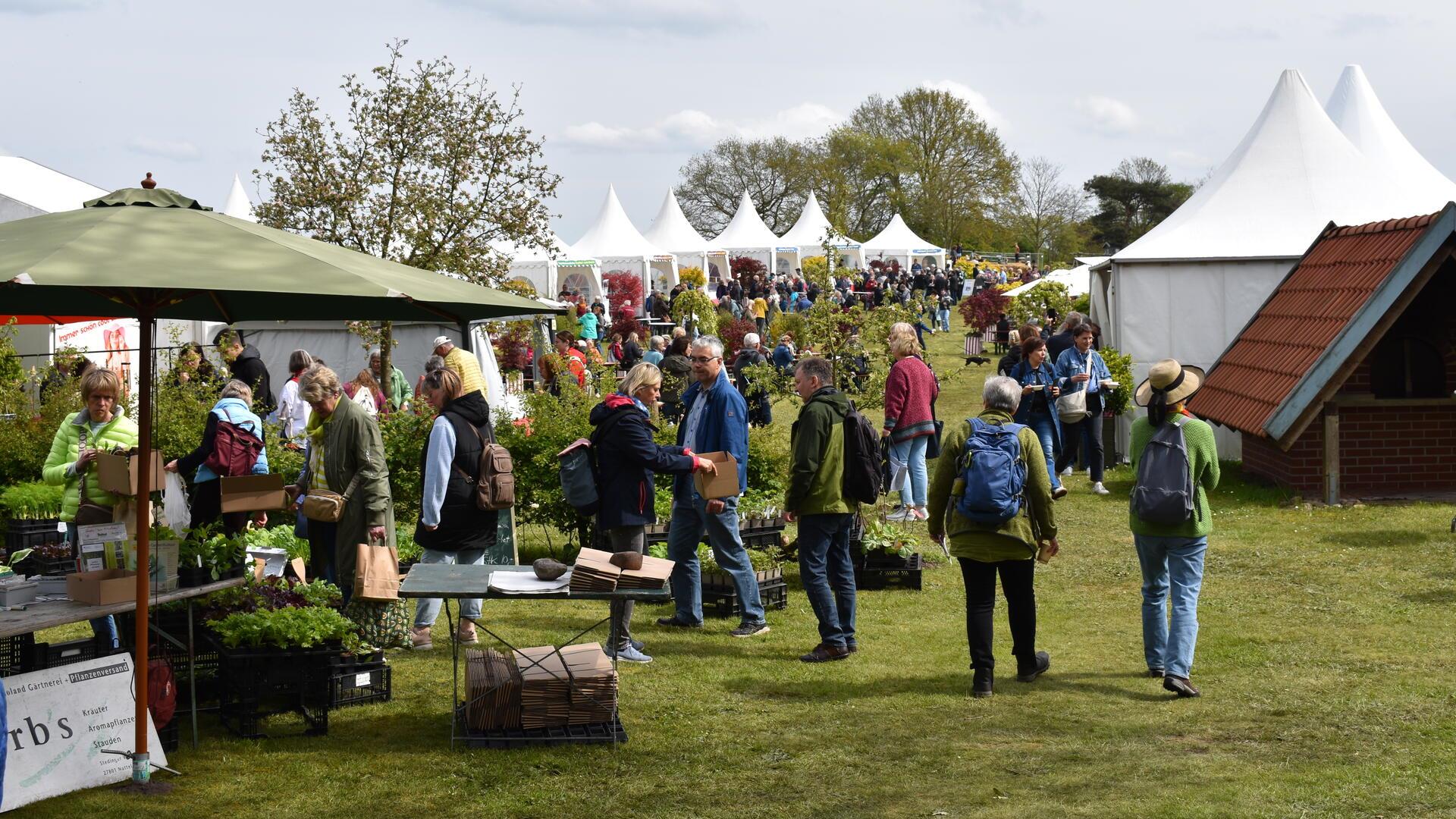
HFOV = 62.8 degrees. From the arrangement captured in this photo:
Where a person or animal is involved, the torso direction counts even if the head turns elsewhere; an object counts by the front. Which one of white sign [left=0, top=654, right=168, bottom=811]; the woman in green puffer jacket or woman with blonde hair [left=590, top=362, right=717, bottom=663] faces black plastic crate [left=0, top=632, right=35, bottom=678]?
the woman in green puffer jacket

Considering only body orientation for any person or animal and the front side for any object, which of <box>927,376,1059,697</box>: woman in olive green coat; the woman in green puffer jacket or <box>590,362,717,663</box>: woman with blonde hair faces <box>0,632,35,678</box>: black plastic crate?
the woman in green puffer jacket

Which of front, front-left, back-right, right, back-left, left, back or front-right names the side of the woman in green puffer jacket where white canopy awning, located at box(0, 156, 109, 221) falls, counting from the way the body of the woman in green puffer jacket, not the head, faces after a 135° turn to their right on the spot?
front-right

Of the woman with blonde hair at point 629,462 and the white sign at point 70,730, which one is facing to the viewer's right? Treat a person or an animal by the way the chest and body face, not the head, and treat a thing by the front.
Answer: the woman with blonde hair

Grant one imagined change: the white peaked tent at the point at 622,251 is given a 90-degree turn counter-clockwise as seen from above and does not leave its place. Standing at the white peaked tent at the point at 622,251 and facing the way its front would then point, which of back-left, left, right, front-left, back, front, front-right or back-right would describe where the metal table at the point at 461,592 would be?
back-right

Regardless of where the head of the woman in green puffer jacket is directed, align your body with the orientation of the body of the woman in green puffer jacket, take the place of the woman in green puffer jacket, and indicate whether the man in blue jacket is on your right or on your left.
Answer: on your left

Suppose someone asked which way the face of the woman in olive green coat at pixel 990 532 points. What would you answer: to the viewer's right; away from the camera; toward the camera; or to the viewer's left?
away from the camera

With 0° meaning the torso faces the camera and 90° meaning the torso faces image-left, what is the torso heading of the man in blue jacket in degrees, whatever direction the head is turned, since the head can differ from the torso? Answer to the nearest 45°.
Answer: approximately 45°

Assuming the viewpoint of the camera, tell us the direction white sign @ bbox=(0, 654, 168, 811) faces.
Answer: facing the viewer

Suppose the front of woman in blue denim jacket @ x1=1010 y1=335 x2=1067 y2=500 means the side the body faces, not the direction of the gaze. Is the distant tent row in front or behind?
behind

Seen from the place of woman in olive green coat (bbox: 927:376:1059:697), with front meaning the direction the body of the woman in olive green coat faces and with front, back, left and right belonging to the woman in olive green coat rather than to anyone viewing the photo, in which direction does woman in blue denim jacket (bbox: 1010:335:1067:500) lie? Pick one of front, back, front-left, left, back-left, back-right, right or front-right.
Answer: front

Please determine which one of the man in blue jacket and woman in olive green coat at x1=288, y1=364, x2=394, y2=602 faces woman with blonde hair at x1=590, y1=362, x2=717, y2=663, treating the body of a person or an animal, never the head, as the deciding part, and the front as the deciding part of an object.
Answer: the man in blue jacket

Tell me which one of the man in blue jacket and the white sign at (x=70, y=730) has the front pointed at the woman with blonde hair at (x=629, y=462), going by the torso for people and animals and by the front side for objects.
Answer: the man in blue jacket

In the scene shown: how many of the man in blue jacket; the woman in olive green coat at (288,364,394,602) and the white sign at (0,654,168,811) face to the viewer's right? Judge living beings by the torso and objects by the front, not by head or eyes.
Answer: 0

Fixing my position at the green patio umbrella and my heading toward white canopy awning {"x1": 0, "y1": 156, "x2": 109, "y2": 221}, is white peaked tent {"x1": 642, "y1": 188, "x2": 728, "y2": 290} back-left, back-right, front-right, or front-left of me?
front-right

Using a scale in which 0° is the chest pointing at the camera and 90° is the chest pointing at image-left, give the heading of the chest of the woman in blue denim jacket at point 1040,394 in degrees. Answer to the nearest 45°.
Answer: approximately 315°

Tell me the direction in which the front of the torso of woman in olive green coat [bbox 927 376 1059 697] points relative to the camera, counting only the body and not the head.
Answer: away from the camera

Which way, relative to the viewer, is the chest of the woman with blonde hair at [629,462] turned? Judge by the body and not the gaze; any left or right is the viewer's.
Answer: facing to the right of the viewer

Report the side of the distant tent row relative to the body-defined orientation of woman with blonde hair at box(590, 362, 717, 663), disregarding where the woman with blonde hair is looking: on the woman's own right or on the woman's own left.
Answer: on the woman's own left
